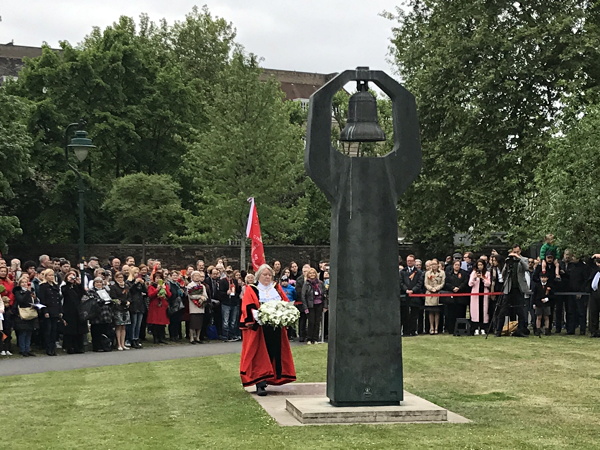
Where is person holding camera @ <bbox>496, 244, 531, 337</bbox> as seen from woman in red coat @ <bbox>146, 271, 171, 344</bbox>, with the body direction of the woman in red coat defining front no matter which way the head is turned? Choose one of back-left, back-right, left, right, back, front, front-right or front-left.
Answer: front-left

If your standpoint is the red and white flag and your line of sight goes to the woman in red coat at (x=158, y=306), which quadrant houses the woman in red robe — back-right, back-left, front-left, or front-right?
back-left

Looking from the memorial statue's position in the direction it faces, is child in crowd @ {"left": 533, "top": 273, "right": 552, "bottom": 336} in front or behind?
behind

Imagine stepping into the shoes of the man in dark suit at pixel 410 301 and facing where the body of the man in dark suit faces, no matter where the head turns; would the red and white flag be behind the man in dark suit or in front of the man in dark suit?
in front

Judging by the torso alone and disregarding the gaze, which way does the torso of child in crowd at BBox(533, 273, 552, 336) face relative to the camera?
toward the camera

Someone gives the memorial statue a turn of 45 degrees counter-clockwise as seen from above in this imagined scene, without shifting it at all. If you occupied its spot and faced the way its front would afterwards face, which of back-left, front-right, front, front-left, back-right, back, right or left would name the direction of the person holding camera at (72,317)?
back

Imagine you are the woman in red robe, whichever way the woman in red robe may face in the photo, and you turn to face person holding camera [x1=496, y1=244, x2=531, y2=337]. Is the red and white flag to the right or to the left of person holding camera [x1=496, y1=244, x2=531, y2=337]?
left

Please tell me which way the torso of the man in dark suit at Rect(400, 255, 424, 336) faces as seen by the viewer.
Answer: toward the camera

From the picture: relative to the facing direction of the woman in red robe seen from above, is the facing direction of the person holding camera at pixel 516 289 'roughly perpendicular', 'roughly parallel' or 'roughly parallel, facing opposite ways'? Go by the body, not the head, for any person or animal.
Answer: roughly perpendicular

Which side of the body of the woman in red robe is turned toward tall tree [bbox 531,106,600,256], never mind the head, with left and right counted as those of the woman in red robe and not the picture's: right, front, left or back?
left

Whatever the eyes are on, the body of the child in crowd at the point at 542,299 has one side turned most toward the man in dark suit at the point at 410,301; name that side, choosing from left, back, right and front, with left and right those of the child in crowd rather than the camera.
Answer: right

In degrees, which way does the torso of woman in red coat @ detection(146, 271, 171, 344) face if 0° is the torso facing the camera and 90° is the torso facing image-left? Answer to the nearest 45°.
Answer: approximately 315°

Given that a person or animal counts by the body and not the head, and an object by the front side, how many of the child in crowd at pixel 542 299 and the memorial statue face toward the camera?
2

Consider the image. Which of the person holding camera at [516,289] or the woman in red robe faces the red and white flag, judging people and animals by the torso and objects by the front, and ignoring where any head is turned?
the person holding camera

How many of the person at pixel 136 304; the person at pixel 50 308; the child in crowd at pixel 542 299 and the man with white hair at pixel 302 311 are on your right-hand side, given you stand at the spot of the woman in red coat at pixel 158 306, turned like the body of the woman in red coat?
2
